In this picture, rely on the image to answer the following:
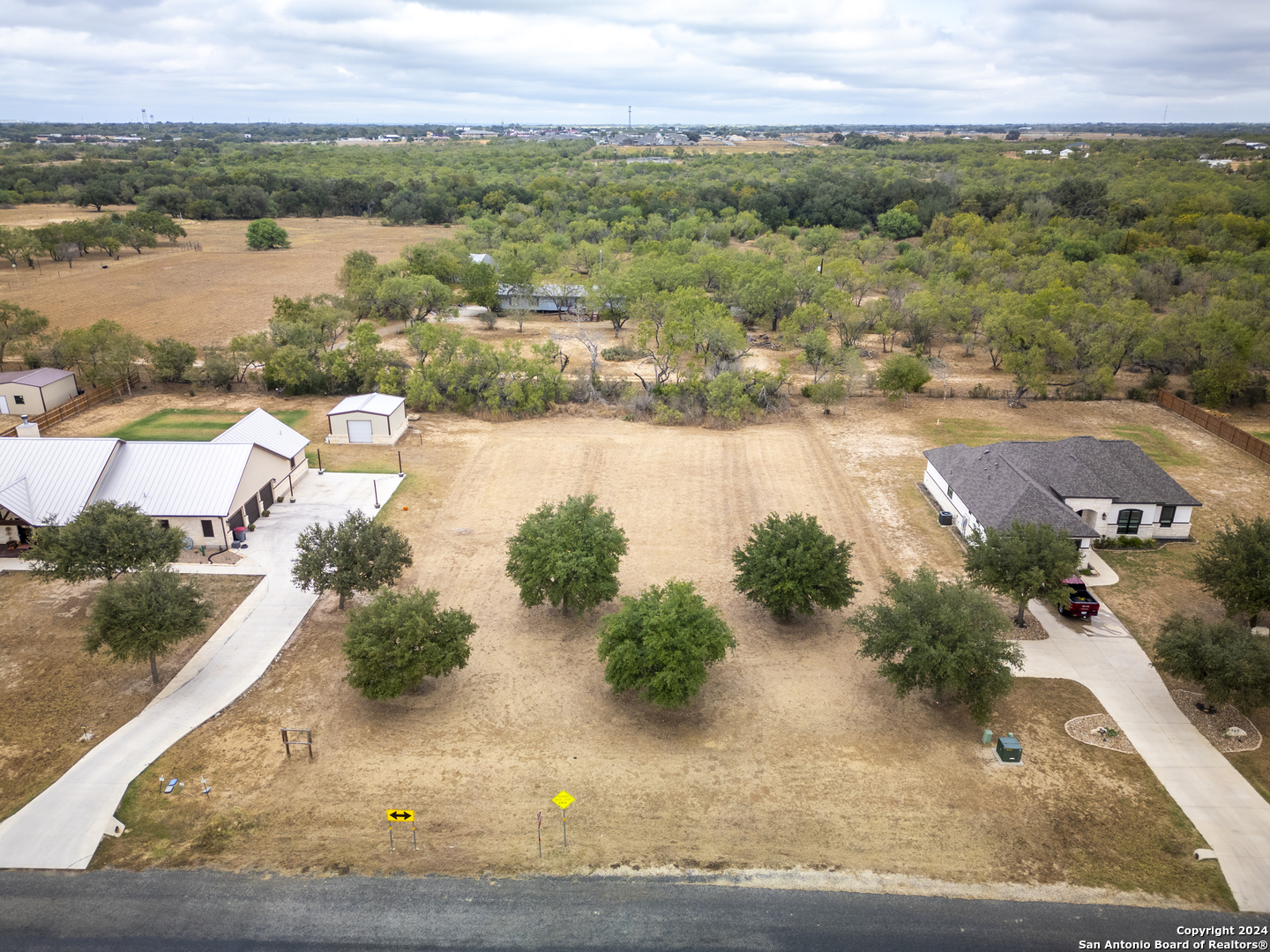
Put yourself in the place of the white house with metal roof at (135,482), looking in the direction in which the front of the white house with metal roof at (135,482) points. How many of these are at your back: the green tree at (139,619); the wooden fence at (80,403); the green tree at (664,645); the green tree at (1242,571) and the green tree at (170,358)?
2

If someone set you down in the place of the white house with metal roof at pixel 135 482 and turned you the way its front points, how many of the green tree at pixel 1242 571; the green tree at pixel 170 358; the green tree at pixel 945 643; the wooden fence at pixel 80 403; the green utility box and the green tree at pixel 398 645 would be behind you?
2

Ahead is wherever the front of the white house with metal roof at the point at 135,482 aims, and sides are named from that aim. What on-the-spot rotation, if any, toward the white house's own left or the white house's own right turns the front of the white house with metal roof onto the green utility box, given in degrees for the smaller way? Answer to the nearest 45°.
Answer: approximately 45° to the white house's own left

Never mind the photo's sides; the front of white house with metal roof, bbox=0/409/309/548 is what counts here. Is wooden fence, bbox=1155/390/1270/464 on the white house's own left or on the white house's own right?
on the white house's own left

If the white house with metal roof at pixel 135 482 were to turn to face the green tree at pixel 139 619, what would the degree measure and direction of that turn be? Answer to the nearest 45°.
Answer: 0° — it already faces it

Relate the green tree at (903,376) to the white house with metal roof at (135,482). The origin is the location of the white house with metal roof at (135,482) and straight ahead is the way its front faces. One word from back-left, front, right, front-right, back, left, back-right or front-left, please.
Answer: left

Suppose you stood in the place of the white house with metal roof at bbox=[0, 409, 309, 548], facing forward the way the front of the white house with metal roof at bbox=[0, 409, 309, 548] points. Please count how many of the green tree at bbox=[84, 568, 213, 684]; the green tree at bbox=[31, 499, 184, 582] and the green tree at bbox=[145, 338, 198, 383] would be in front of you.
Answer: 2

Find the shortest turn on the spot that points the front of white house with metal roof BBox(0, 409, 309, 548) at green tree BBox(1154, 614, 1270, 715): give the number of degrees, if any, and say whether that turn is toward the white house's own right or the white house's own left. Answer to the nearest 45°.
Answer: approximately 45° to the white house's own left

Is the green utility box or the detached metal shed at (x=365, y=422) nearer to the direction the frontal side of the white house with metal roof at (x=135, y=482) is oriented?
the green utility box

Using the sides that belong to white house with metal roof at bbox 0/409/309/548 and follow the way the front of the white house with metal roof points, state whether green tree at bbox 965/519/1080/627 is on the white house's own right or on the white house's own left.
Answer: on the white house's own left

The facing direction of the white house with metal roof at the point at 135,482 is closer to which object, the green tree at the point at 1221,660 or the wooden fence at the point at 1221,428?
the green tree

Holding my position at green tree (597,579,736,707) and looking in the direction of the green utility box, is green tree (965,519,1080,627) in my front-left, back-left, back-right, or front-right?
front-left

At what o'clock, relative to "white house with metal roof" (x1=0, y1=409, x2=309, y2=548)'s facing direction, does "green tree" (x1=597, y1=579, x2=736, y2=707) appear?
The green tree is roughly at 11 o'clock from the white house with metal roof.

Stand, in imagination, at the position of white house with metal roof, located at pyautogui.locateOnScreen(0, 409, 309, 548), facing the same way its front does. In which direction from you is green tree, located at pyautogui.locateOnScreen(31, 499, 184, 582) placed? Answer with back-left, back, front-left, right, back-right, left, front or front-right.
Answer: front

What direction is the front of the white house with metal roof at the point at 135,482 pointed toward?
toward the camera
